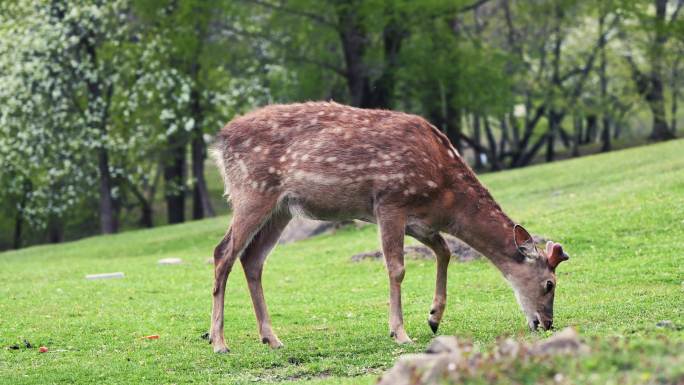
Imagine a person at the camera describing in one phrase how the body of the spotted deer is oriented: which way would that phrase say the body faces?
to the viewer's right

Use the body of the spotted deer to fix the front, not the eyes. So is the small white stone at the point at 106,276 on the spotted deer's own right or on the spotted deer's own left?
on the spotted deer's own left

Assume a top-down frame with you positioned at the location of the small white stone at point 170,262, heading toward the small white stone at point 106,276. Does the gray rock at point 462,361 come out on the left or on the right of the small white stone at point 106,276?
left

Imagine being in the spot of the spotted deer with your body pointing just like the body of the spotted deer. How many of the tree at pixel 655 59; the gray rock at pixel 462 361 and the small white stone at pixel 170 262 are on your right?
1

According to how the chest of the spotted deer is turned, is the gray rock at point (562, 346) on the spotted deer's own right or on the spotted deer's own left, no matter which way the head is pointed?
on the spotted deer's own right

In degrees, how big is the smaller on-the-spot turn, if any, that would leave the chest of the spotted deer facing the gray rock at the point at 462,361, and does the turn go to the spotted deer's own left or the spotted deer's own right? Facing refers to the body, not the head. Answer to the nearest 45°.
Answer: approximately 90° to the spotted deer's own right

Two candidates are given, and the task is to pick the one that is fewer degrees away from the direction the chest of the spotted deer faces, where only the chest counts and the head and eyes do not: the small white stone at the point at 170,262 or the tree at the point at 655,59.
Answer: the tree

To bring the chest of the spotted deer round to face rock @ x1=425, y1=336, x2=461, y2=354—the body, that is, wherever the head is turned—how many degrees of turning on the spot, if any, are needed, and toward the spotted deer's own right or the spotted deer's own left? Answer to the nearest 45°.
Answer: approximately 90° to the spotted deer's own right
